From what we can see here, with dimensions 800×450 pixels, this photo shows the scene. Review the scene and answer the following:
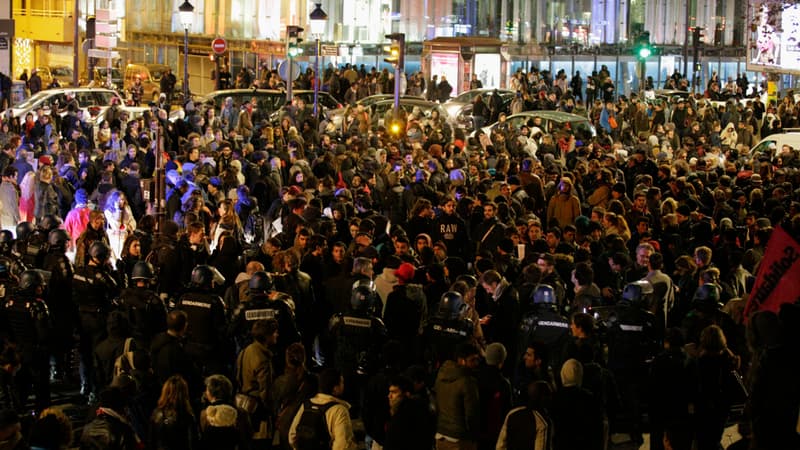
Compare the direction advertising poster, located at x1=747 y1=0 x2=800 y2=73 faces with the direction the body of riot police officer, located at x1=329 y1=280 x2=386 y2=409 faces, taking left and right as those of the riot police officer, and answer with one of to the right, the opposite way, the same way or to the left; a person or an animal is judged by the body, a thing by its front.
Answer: the opposite way

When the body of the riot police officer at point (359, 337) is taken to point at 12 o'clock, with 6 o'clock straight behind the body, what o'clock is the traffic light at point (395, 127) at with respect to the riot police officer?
The traffic light is roughly at 12 o'clock from the riot police officer.

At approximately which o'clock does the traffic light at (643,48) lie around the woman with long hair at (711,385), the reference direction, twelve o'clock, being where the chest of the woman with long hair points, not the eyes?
The traffic light is roughly at 12 o'clock from the woman with long hair.

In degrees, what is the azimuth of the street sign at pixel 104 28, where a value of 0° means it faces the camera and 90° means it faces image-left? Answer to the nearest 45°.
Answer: approximately 0°

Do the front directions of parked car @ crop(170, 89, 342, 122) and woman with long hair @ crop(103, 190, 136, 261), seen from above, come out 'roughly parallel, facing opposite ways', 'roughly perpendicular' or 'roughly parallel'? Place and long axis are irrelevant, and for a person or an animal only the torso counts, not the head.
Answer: roughly perpendicular

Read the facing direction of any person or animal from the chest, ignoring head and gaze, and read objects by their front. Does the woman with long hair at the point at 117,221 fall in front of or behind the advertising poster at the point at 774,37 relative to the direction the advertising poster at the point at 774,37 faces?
in front

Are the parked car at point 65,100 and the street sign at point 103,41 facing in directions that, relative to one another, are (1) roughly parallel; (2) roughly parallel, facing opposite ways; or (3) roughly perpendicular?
roughly perpendicular

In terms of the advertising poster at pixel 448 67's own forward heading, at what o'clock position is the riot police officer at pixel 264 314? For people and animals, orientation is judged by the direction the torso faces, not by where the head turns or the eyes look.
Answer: The riot police officer is roughly at 12 o'clock from the advertising poster.

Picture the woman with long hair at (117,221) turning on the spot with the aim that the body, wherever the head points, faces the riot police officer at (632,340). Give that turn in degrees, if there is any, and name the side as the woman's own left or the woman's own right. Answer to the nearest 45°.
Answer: approximately 45° to the woman's own left

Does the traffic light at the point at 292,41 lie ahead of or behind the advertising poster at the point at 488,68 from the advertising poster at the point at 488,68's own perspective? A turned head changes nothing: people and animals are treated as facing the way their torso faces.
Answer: ahead

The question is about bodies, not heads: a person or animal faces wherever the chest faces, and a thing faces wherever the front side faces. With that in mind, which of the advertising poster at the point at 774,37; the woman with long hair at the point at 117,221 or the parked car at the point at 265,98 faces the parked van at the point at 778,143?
the advertising poster

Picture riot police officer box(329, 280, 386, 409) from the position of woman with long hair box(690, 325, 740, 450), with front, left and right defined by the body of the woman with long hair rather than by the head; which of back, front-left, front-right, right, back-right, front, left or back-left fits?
left

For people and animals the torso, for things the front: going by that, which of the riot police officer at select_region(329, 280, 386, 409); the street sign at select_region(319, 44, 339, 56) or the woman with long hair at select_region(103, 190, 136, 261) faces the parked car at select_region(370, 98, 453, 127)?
the riot police officer

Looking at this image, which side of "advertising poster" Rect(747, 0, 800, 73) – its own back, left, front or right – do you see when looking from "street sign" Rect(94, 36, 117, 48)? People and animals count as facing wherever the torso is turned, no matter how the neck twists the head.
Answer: right
